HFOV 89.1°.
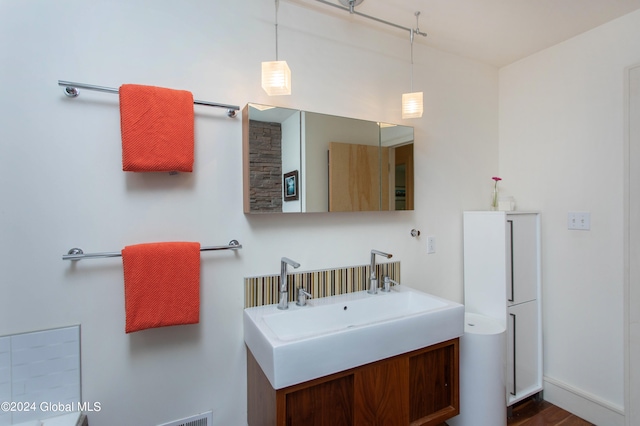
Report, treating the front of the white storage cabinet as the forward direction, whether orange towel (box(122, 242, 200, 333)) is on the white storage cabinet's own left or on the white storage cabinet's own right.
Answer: on the white storage cabinet's own right

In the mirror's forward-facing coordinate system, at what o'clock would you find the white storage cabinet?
The white storage cabinet is roughly at 10 o'clock from the mirror.

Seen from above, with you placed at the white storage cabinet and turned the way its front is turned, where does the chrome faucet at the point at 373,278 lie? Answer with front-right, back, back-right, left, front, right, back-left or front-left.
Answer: right

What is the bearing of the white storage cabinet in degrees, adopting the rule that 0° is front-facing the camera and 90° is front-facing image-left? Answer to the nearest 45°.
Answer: approximately 315°

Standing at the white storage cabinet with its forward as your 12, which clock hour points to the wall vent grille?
The wall vent grille is roughly at 3 o'clock from the white storage cabinet.

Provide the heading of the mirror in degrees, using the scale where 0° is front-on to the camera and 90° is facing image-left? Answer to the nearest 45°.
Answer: approximately 315°

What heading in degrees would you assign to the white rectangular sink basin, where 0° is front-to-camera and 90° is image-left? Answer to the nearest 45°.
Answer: approximately 315°
